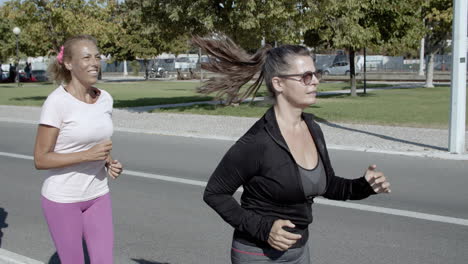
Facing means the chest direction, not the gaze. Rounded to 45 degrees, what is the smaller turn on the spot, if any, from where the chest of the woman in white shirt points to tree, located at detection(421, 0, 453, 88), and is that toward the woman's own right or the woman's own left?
approximately 90° to the woman's own left

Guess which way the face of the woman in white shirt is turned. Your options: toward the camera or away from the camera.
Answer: toward the camera

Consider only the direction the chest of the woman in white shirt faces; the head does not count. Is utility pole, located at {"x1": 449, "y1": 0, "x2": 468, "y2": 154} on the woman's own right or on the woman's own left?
on the woman's own left

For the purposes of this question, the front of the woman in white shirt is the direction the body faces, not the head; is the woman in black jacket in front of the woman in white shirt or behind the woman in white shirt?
in front

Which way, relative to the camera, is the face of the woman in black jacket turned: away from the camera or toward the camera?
toward the camera

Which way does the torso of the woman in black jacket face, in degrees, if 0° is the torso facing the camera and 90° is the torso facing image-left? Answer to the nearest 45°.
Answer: approximately 315°

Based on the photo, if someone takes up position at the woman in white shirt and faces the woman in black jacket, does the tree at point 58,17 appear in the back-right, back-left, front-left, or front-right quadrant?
back-left

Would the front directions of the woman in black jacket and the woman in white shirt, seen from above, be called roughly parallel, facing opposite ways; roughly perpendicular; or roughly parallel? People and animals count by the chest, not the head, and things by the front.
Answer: roughly parallel

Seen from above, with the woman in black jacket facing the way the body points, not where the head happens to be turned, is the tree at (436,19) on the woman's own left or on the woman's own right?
on the woman's own left

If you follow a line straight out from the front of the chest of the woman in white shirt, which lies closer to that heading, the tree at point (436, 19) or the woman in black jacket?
the woman in black jacket

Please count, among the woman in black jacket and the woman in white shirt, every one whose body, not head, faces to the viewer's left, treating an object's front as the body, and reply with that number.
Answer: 0

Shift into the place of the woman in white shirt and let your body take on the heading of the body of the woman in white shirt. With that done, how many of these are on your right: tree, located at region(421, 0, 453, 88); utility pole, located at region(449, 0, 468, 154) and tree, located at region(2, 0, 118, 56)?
0

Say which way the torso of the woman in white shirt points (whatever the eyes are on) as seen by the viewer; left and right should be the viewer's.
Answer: facing the viewer and to the right of the viewer

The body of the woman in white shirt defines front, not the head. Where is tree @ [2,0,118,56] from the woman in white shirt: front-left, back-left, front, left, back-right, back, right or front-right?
back-left

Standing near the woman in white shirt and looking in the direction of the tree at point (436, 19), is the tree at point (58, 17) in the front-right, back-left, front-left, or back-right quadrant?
front-left

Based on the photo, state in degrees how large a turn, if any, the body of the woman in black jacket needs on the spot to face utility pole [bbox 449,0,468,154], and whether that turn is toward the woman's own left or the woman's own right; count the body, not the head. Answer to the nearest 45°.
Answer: approximately 135° to the woman's own left
